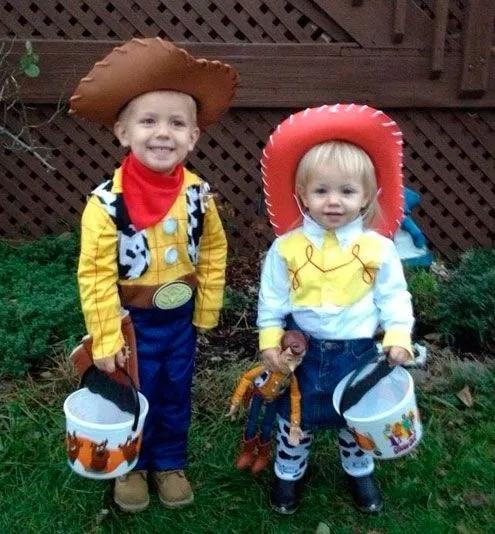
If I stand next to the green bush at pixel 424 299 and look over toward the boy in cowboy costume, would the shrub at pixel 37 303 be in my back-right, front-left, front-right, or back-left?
front-right

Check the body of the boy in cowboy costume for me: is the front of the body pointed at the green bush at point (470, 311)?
no

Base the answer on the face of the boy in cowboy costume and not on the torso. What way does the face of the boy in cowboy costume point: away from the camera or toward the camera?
toward the camera

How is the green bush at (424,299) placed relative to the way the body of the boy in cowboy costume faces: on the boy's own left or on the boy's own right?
on the boy's own left

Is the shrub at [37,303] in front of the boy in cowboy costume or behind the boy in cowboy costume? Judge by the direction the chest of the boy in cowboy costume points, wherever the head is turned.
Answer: behind

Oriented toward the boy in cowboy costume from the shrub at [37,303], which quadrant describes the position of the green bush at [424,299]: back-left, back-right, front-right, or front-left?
front-left

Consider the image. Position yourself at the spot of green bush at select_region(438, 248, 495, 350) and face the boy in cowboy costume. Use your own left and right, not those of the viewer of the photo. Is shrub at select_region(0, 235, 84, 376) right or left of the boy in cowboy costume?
right

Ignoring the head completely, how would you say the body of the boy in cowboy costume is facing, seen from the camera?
toward the camera
